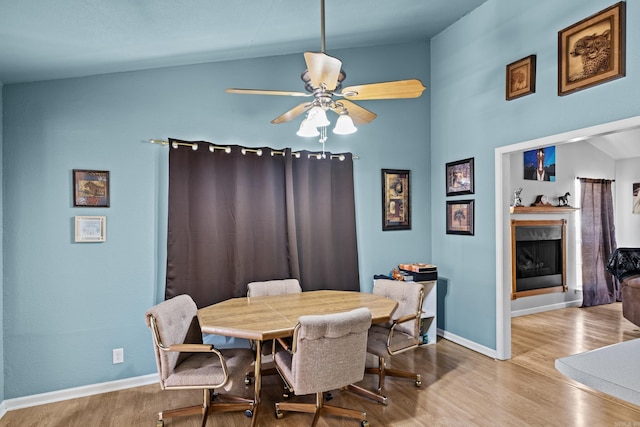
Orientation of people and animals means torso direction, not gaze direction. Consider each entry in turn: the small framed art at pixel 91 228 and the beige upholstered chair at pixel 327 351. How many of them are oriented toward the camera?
1

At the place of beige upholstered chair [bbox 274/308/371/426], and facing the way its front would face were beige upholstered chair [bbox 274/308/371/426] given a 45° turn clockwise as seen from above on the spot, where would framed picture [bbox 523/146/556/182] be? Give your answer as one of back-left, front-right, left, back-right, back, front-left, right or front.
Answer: front-right

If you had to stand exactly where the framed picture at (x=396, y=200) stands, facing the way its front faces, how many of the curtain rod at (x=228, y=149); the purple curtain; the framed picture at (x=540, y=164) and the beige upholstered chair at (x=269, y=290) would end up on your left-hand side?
2

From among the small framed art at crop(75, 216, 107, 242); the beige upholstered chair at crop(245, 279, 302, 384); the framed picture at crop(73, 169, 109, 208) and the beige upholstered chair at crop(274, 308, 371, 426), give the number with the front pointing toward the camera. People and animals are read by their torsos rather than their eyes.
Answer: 3

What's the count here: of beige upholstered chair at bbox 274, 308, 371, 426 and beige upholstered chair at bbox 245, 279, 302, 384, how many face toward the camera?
1

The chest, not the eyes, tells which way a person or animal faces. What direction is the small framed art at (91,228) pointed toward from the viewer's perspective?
toward the camera

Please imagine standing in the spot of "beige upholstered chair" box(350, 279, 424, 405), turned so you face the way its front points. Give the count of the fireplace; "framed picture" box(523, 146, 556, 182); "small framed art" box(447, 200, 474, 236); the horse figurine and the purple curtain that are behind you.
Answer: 5

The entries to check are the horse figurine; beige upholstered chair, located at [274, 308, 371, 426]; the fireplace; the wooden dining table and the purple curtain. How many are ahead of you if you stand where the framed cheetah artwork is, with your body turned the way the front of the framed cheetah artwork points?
2

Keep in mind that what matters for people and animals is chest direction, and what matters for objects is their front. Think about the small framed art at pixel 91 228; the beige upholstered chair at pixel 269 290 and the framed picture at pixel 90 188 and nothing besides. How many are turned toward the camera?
3

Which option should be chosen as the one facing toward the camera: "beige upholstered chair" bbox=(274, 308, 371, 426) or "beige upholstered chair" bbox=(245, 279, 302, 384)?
"beige upholstered chair" bbox=(245, 279, 302, 384)

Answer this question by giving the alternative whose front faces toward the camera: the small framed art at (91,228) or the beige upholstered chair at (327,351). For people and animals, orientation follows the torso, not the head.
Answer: the small framed art

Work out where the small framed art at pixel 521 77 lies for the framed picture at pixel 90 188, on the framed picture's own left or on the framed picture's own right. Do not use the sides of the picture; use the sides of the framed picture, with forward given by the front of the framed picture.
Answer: on the framed picture's own left

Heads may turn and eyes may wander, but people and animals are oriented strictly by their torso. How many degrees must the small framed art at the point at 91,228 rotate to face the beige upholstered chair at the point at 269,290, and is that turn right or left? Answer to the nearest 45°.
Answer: approximately 90° to its left

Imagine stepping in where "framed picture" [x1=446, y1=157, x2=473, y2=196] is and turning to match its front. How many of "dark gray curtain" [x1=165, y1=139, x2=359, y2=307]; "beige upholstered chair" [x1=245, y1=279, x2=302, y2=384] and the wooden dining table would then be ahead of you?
3

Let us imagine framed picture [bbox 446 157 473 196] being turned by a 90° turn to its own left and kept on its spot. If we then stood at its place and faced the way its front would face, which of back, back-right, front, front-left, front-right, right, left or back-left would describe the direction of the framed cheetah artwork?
front

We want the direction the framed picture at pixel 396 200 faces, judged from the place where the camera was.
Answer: facing the viewer and to the right of the viewer

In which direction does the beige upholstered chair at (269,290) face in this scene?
toward the camera

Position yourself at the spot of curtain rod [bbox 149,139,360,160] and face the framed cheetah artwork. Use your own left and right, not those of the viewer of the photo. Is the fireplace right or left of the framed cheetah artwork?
left

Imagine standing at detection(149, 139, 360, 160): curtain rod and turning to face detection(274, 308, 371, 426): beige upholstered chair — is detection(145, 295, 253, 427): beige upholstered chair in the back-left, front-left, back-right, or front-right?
front-right
